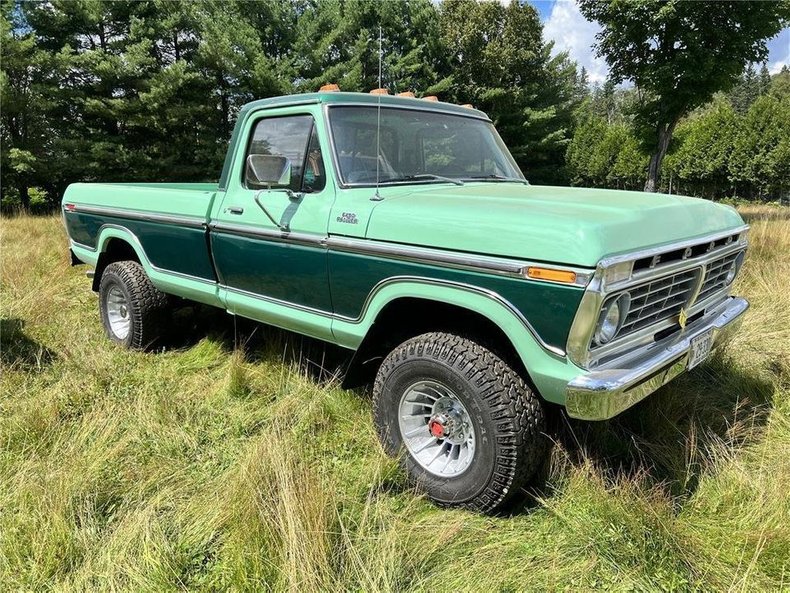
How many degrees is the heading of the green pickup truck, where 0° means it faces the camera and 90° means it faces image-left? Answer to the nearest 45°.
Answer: approximately 315°
